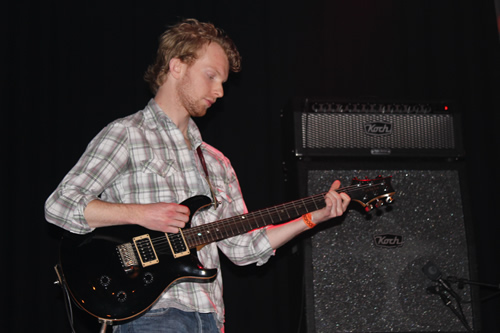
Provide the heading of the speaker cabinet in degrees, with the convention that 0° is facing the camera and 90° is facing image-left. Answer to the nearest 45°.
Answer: approximately 0°

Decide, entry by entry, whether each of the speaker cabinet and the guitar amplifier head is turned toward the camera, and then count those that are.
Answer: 2

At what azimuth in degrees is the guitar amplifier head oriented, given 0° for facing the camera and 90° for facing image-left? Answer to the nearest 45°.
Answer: approximately 0°
